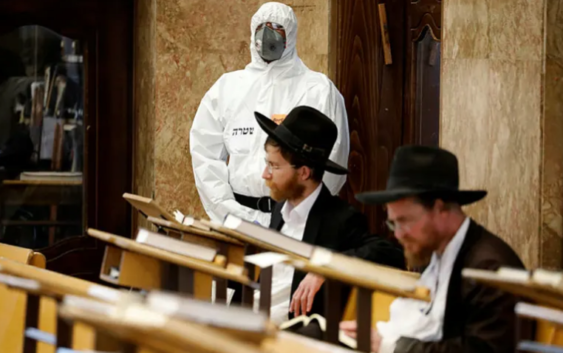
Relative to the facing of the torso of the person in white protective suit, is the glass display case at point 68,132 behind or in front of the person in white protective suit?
behind

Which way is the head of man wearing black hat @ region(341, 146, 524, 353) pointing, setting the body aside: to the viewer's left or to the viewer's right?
to the viewer's left

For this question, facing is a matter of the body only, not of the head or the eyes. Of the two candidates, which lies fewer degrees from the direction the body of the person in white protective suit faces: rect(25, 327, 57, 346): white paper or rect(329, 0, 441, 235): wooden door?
the white paper

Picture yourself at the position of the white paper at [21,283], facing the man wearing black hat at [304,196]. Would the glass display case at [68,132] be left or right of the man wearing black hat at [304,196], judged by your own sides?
left

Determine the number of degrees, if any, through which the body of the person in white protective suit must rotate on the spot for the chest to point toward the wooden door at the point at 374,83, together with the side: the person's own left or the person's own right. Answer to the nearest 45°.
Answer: approximately 135° to the person's own left

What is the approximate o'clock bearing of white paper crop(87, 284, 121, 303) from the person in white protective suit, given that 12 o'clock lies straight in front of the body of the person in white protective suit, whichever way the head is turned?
The white paper is roughly at 12 o'clock from the person in white protective suit.

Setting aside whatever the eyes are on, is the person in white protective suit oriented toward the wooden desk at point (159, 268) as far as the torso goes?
yes

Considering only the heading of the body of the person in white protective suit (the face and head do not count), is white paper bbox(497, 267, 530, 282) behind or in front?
in front

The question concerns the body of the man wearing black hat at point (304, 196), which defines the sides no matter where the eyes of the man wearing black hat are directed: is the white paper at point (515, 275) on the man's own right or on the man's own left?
on the man's own left

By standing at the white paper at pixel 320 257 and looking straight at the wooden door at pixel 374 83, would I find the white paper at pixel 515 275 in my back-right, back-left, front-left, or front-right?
back-right

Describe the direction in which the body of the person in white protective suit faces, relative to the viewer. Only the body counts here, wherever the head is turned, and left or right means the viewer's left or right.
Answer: facing the viewer

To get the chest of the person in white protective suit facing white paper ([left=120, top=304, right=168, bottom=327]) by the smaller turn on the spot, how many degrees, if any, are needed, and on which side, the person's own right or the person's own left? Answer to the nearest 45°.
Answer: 0° — they already face it

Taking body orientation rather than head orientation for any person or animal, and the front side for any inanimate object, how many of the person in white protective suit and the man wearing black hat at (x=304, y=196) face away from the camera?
0

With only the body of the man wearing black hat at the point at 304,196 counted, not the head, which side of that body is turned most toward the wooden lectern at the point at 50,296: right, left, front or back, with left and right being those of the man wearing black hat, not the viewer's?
front

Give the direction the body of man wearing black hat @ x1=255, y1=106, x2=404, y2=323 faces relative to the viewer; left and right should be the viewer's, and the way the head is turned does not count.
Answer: facing the viewer and to the left of the viewer
